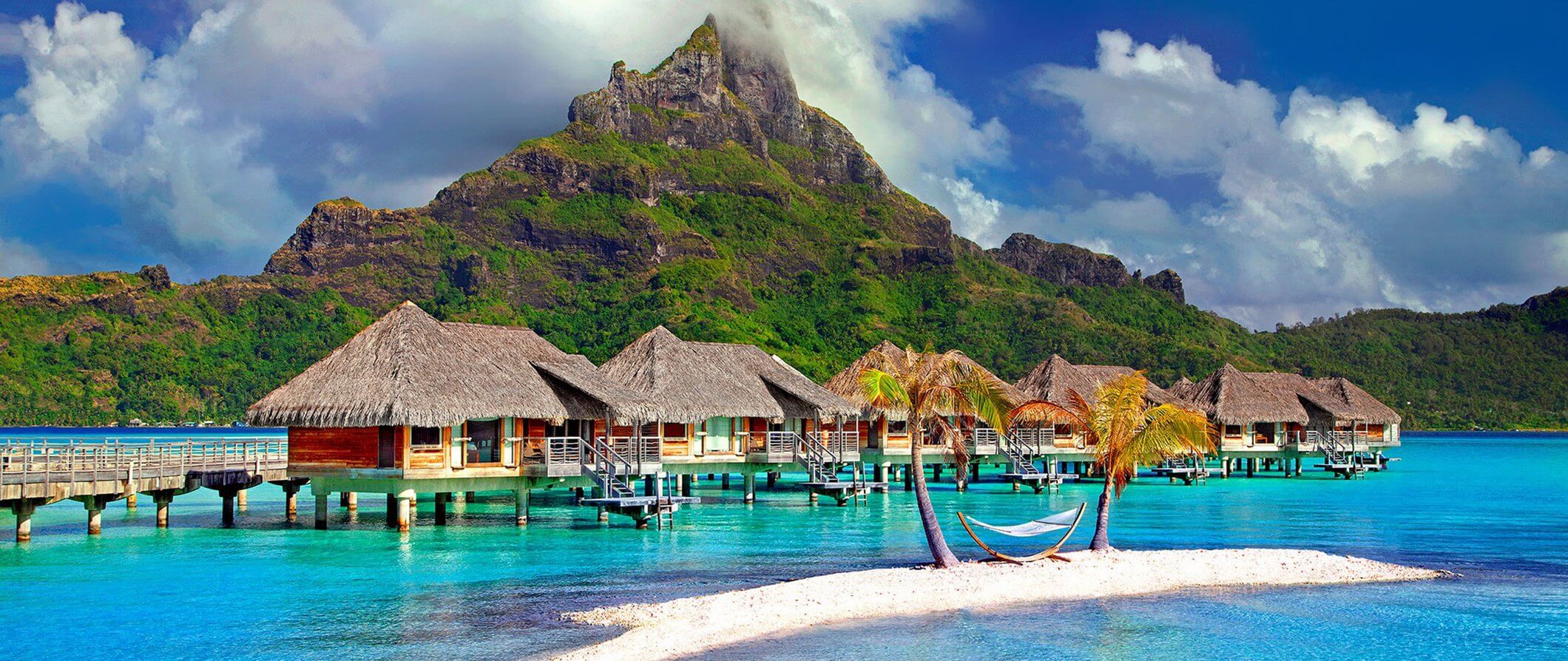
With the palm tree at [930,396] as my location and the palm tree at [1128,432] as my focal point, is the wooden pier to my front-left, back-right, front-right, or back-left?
back-left

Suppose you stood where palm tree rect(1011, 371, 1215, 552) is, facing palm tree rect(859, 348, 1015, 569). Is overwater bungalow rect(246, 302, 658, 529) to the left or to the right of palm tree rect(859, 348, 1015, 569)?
right

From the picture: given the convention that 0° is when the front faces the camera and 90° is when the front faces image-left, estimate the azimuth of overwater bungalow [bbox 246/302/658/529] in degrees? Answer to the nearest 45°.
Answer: approximately 315°

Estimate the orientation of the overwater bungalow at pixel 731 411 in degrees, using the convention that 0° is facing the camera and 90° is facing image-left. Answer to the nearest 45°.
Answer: approximately 315°

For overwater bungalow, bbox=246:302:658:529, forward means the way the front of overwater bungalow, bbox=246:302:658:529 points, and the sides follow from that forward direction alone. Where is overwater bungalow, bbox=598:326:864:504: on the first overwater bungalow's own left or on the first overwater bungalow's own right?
on the first overwater bungalow's own left
